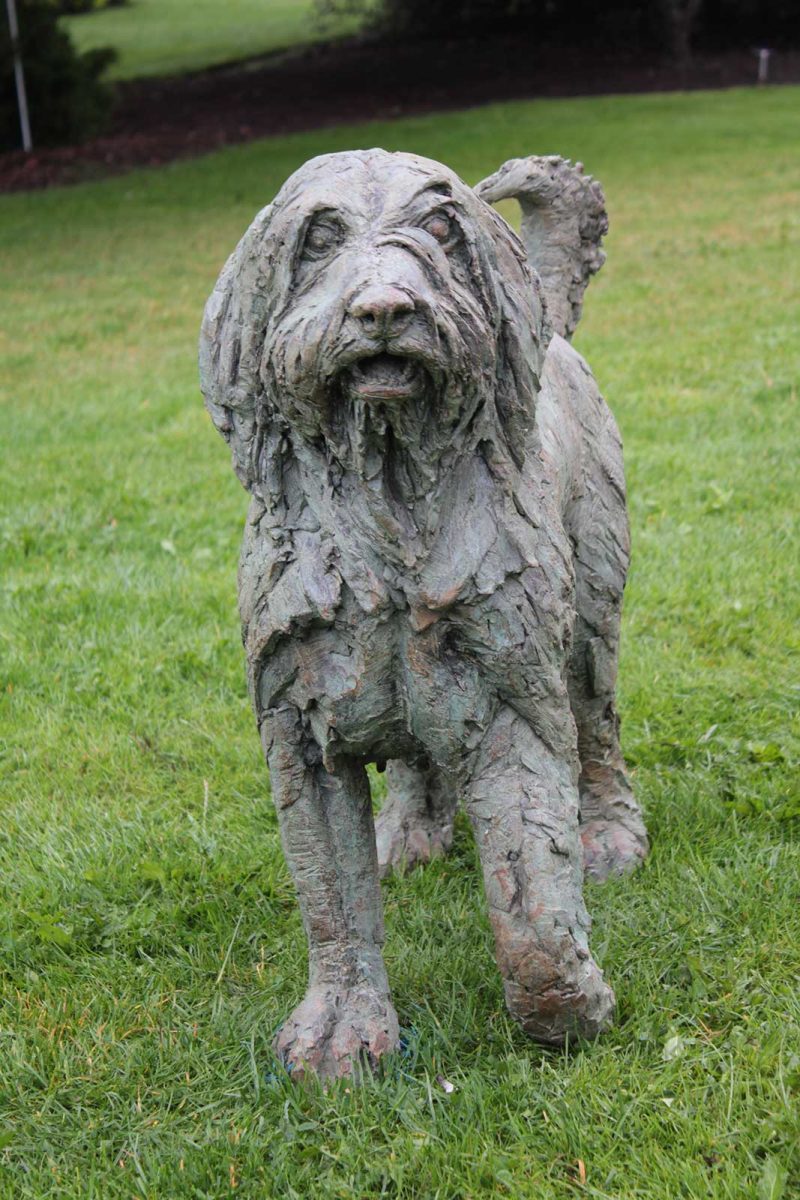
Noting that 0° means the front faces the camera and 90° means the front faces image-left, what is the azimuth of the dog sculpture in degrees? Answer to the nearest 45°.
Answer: approximately 0°

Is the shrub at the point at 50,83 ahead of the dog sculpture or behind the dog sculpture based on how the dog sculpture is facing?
behind

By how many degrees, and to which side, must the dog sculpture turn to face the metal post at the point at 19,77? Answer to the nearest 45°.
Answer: approximately 180°
